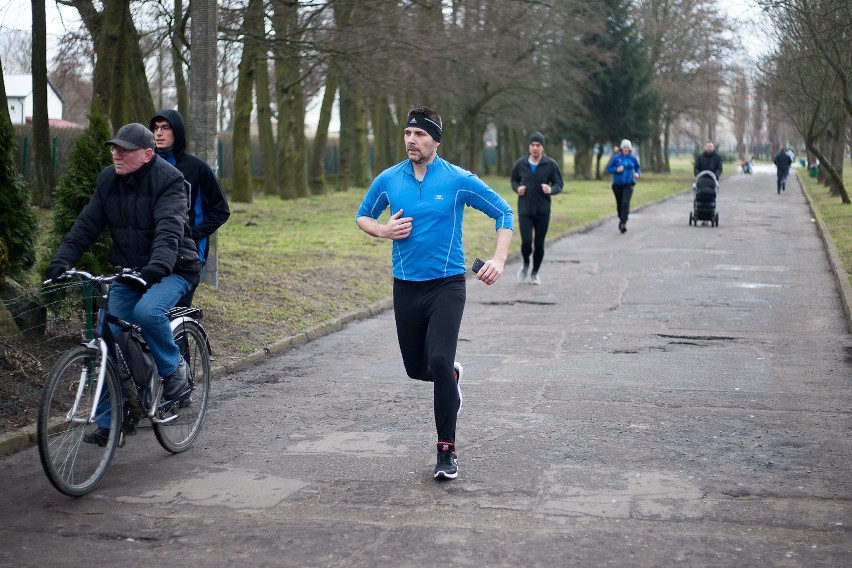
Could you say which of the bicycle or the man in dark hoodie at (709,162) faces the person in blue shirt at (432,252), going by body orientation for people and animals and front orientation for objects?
the man in dark hoodie

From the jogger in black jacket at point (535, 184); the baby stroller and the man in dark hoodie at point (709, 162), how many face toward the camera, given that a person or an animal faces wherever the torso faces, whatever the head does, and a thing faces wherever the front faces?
3

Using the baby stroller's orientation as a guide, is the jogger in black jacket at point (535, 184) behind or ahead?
ahead

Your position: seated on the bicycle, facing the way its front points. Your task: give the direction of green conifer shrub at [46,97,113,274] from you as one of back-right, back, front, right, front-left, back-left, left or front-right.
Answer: back-right

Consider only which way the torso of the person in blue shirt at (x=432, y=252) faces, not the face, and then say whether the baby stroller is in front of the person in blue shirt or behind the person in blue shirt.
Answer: behind

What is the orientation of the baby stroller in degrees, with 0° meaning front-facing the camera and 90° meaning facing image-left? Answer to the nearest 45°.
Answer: approximately 0°

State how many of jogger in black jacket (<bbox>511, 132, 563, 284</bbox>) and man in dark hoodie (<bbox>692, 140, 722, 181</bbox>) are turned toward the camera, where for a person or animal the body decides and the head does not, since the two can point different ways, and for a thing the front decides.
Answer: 2

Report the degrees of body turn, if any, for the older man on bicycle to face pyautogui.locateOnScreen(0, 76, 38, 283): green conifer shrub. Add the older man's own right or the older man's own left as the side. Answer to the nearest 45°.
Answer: approximately 135° to the older man's own right

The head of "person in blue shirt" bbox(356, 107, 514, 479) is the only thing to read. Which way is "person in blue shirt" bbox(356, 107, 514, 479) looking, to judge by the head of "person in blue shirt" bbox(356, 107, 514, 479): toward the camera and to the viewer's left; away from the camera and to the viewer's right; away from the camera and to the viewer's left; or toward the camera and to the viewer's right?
toward the camera and to the viewer's left

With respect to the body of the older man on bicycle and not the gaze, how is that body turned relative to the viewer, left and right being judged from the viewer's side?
facing the viewer and to the left of the viewer

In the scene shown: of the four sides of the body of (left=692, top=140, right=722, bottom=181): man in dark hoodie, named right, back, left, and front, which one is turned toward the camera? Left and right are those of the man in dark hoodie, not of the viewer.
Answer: front

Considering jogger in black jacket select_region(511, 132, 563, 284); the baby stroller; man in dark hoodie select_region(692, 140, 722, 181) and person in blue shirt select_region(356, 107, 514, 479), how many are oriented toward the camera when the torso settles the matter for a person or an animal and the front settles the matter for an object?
4

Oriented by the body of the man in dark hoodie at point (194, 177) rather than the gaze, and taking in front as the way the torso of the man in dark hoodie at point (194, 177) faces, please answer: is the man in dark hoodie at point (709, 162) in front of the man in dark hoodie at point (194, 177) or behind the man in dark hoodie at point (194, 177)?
behind

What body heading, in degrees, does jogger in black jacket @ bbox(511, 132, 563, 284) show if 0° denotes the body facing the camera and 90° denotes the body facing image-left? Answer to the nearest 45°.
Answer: approximately 0°

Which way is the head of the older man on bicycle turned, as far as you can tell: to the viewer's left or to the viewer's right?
to the viewer's left

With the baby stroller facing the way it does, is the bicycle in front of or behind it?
in front
